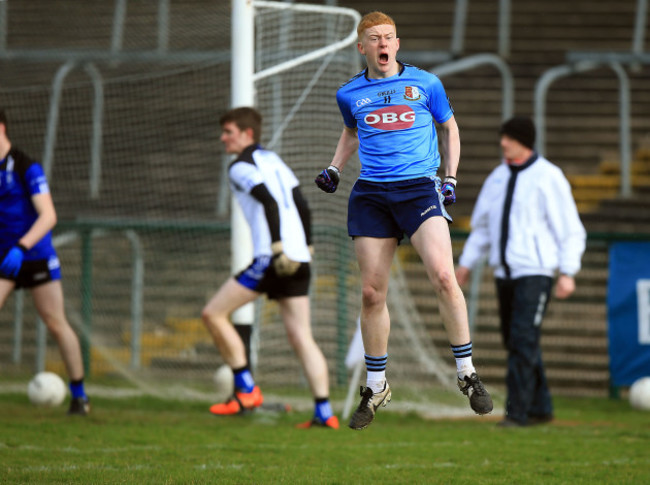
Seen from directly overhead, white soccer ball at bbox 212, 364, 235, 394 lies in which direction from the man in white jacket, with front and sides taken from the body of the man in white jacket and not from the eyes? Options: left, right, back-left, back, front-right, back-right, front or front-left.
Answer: front-right

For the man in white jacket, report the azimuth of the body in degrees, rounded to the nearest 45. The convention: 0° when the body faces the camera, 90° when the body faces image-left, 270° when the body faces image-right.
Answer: approximately 45°

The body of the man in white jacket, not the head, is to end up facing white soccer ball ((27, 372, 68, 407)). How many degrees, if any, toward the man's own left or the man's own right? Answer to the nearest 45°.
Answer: approximately 45° to the man's own right

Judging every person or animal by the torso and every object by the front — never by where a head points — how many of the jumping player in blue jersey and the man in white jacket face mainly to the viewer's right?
0

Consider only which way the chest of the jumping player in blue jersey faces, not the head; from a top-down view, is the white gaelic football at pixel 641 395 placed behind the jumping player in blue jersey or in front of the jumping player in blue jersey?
behind

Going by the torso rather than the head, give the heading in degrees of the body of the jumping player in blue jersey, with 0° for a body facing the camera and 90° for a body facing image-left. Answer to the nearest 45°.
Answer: approximately 0°
